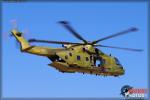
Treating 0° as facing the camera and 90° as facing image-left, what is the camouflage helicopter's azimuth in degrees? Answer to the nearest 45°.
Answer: approximately 270°
